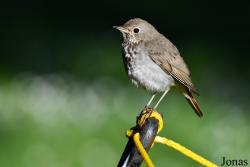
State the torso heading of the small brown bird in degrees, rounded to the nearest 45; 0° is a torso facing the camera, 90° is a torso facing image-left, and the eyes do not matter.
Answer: approximately 90°
